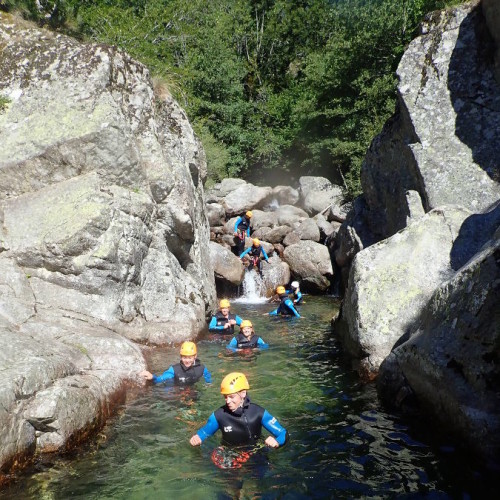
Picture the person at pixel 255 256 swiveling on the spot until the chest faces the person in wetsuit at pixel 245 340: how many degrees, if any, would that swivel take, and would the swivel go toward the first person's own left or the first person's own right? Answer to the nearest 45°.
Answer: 0° — they already face them

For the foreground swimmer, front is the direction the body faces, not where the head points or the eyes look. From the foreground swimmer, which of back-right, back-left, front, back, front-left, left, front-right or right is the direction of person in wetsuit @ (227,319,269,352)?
back

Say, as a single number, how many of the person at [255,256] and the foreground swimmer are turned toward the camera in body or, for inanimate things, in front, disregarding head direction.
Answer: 2

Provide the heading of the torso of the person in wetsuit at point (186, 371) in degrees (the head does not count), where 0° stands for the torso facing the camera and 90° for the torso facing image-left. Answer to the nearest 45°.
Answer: approximately 0°

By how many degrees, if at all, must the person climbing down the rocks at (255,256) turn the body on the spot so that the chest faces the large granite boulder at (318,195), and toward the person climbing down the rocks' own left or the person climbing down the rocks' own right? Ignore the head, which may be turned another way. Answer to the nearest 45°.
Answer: approximately 135° to the person climbing down the rocks' own left

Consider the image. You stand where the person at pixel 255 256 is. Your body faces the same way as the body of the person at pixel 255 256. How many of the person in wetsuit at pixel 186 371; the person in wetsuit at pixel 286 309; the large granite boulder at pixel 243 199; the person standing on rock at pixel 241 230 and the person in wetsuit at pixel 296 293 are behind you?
2

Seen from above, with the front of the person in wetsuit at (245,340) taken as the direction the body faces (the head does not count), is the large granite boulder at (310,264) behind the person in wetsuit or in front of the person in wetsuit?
behind

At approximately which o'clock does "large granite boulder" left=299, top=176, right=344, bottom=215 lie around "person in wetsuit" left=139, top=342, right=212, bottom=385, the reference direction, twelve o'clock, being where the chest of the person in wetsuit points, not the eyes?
The large granite boulder is roughly at 7 o'clock from the person in wetsuit.

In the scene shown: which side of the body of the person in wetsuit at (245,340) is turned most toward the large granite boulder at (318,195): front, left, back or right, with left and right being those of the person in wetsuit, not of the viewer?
back

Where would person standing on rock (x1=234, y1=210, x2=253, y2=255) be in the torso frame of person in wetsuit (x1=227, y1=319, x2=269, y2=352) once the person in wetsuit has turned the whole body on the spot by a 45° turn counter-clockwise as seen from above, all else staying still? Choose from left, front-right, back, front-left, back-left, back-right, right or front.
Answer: back-left

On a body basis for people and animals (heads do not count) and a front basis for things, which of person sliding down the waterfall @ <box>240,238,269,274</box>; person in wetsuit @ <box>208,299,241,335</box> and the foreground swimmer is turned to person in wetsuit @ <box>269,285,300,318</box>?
the person sliding down the waterfall

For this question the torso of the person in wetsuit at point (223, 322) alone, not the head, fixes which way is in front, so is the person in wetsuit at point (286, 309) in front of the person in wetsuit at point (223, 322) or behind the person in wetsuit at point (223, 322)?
behind
